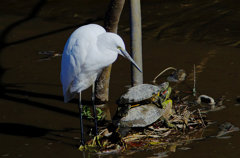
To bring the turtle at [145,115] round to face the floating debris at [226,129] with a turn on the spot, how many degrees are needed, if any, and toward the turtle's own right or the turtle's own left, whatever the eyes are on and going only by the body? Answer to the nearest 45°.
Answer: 0° — it already faces it

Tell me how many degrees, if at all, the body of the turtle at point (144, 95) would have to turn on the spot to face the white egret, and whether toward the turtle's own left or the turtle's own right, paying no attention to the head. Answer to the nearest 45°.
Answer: approximately 135° to the turtle's own right

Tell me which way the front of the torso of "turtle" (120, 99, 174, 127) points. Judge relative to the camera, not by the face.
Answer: to the viewer's right

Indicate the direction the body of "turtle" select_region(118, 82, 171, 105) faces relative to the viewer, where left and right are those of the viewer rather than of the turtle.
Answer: facing to the right of the viewer
